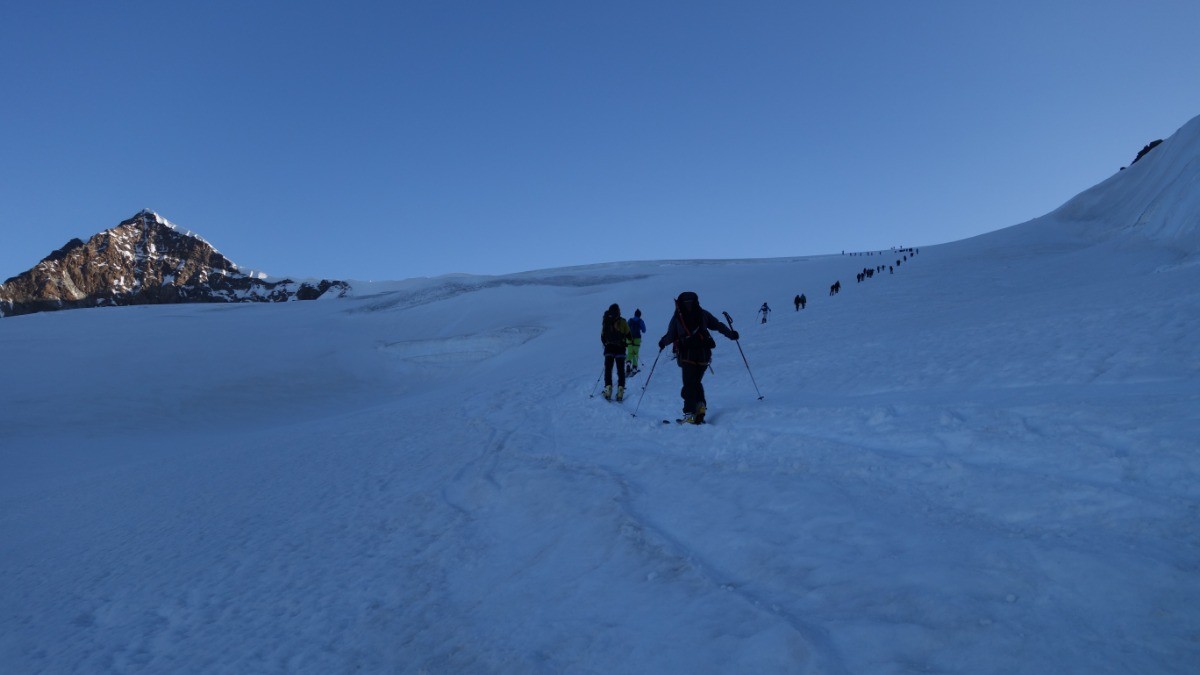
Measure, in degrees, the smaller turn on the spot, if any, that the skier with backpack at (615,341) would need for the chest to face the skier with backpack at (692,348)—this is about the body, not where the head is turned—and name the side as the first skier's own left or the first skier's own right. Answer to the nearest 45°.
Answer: approximately 180°

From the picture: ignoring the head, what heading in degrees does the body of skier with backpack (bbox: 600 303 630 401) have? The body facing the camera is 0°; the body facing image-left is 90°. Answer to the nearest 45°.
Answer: approximately 180°
